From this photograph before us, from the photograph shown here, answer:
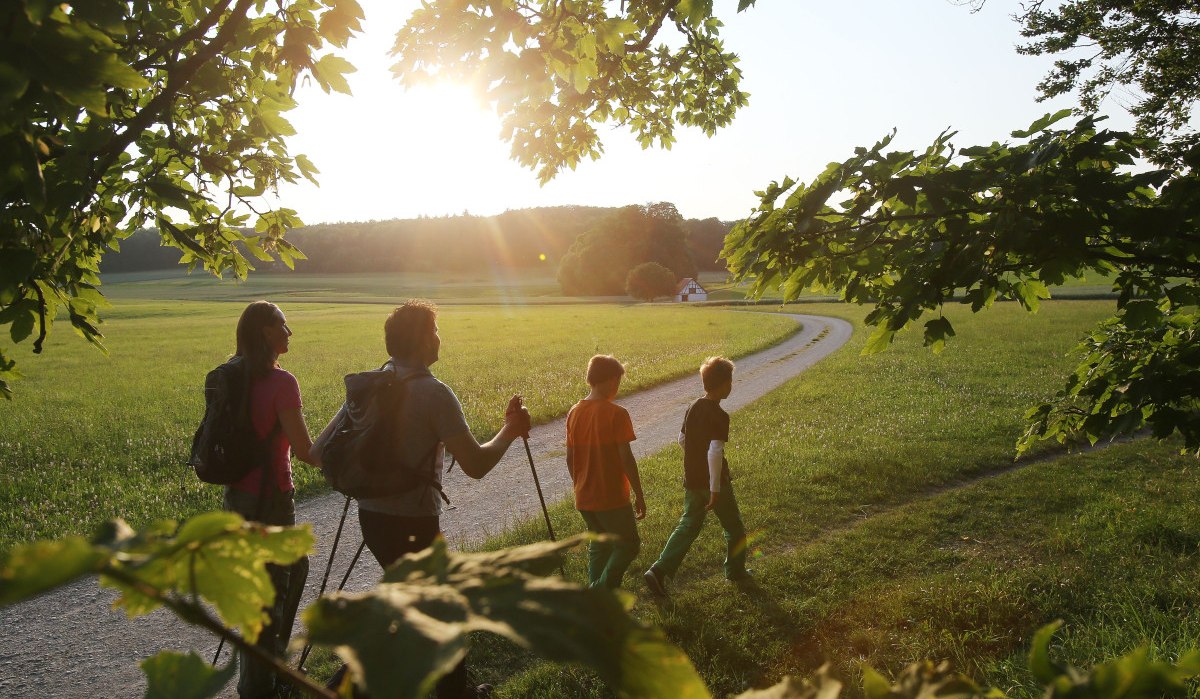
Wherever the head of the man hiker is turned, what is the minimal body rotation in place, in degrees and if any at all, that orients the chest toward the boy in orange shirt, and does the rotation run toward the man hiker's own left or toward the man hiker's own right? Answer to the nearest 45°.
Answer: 0° — they already face them

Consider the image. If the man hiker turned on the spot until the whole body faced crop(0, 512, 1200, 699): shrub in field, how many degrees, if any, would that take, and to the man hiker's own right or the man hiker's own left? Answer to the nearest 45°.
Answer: approximately 135° to the man hiker's own right

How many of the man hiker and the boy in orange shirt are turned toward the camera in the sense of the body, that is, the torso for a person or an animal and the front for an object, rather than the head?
0

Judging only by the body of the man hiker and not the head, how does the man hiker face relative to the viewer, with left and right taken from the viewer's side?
facing away from the viewer and to the right of the viewer

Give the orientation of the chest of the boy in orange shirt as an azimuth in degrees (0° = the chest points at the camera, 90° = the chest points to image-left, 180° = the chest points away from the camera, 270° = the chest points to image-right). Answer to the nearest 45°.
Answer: approximately 225°

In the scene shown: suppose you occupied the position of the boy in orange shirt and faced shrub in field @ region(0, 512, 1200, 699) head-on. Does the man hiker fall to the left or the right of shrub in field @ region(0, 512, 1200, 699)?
right

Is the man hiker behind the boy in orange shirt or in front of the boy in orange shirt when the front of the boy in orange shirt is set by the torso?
behind

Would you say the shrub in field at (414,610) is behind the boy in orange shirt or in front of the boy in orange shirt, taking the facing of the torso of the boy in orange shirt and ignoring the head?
behind

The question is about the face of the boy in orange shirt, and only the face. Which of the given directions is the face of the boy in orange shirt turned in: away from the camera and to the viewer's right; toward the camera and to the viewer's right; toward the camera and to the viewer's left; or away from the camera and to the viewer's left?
away from the camera and to the viewer's right
